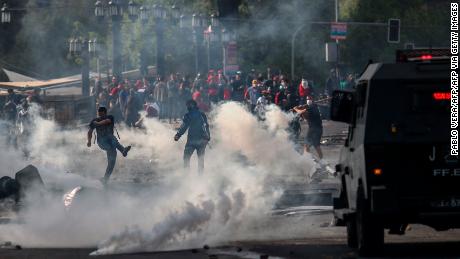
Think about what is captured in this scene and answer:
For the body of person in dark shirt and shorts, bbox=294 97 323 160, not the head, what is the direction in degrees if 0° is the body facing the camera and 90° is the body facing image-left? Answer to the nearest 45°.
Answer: approximately 90°

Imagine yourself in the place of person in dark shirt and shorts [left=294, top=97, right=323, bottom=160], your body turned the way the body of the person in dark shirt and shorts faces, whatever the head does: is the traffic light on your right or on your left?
on your right

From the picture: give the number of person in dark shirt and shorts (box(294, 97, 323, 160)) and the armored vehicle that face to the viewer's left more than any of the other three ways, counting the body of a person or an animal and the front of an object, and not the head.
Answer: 1

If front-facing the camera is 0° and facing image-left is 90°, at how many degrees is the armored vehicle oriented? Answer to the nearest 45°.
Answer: approximately 180°

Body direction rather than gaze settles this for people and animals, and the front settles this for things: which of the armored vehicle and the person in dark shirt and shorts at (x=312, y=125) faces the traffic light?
the armored vehicle

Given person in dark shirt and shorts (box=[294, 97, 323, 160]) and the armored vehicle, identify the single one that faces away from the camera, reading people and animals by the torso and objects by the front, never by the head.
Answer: the armored vehicle

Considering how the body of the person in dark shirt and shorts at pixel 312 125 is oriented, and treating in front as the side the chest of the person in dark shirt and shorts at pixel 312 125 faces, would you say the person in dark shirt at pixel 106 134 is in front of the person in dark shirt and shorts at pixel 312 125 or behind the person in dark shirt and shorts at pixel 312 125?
in front

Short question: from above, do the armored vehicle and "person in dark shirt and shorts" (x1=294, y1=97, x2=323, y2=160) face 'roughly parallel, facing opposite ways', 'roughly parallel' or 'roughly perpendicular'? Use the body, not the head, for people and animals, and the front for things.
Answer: roughly perpendicular

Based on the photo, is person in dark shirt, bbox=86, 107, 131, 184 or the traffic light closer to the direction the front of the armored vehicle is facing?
the traffic light

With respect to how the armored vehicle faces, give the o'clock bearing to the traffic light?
The traffic light is roughly at 12 o'clock from the armored vehicle.

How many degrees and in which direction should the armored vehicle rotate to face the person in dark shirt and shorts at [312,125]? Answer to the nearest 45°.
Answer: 0° — it already faces them
